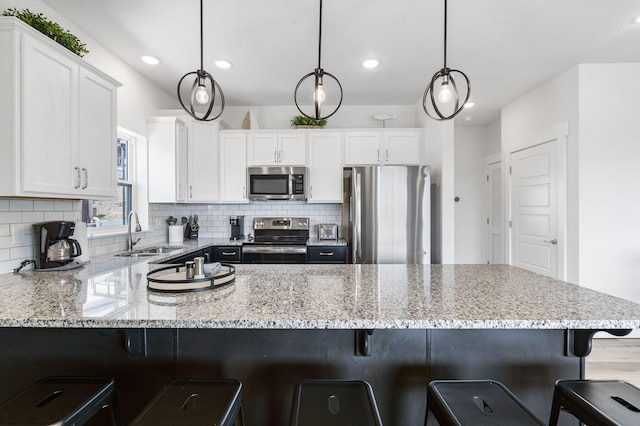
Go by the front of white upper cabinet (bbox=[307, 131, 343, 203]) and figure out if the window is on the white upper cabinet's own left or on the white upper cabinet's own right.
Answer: on the white upper cabinet's own right

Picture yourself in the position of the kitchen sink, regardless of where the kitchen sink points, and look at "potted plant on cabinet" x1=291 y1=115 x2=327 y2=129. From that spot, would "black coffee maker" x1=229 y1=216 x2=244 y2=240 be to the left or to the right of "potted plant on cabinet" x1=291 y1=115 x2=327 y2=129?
left

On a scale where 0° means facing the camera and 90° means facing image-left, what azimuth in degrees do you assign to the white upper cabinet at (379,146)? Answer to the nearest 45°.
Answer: approximately 0°

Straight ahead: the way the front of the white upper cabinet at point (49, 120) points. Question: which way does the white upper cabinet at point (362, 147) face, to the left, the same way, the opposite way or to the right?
to the right

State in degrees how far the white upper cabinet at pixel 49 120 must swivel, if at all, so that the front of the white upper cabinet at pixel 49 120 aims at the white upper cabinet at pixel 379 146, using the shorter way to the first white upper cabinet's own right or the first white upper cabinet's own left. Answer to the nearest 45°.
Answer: approximately 45° to the first white upper cabinet's own left

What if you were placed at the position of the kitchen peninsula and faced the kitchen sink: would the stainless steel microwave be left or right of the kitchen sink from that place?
right

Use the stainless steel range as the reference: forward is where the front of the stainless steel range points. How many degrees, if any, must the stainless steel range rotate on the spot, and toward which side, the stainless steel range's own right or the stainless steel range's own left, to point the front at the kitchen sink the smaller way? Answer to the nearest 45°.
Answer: approximately 45° to the stainless steel range's own right

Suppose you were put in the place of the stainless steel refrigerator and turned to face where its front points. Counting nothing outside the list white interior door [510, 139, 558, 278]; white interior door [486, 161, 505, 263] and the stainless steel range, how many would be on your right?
1
